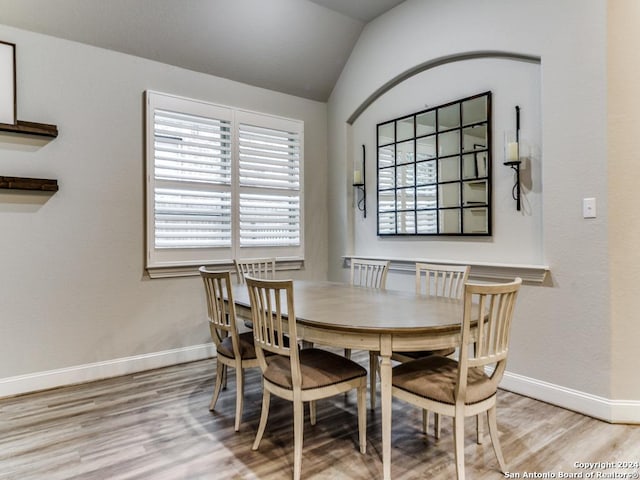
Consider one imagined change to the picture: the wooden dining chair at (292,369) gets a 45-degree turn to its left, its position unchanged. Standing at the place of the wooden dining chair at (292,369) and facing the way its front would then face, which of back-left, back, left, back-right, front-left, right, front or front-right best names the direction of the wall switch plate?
right

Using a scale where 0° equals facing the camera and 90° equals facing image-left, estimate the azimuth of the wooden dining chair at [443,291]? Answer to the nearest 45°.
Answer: approximately 45°

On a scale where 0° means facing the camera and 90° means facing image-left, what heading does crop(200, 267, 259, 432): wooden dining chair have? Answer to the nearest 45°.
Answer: approximately 225°

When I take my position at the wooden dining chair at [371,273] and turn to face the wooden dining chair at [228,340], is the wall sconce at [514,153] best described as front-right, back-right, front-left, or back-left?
back-left

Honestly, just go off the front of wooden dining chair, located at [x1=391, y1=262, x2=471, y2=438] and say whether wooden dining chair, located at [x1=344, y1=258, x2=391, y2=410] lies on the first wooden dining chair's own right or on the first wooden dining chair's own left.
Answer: on the first wooden dining chair's own right

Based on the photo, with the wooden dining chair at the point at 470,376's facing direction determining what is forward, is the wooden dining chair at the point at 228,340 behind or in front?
in front

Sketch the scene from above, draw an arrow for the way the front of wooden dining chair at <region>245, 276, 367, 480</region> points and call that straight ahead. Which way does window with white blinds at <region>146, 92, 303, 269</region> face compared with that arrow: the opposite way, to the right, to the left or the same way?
to the right

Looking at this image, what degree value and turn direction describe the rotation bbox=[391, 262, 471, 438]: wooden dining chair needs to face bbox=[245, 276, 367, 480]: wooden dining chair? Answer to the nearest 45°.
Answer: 0° — it already faces it

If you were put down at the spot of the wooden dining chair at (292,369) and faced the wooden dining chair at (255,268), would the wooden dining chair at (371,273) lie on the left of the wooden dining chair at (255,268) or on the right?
right

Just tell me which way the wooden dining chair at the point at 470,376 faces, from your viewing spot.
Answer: facing away from the viewer and to the left of the viewer

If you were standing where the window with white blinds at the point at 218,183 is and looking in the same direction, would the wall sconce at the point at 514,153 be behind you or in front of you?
in front
